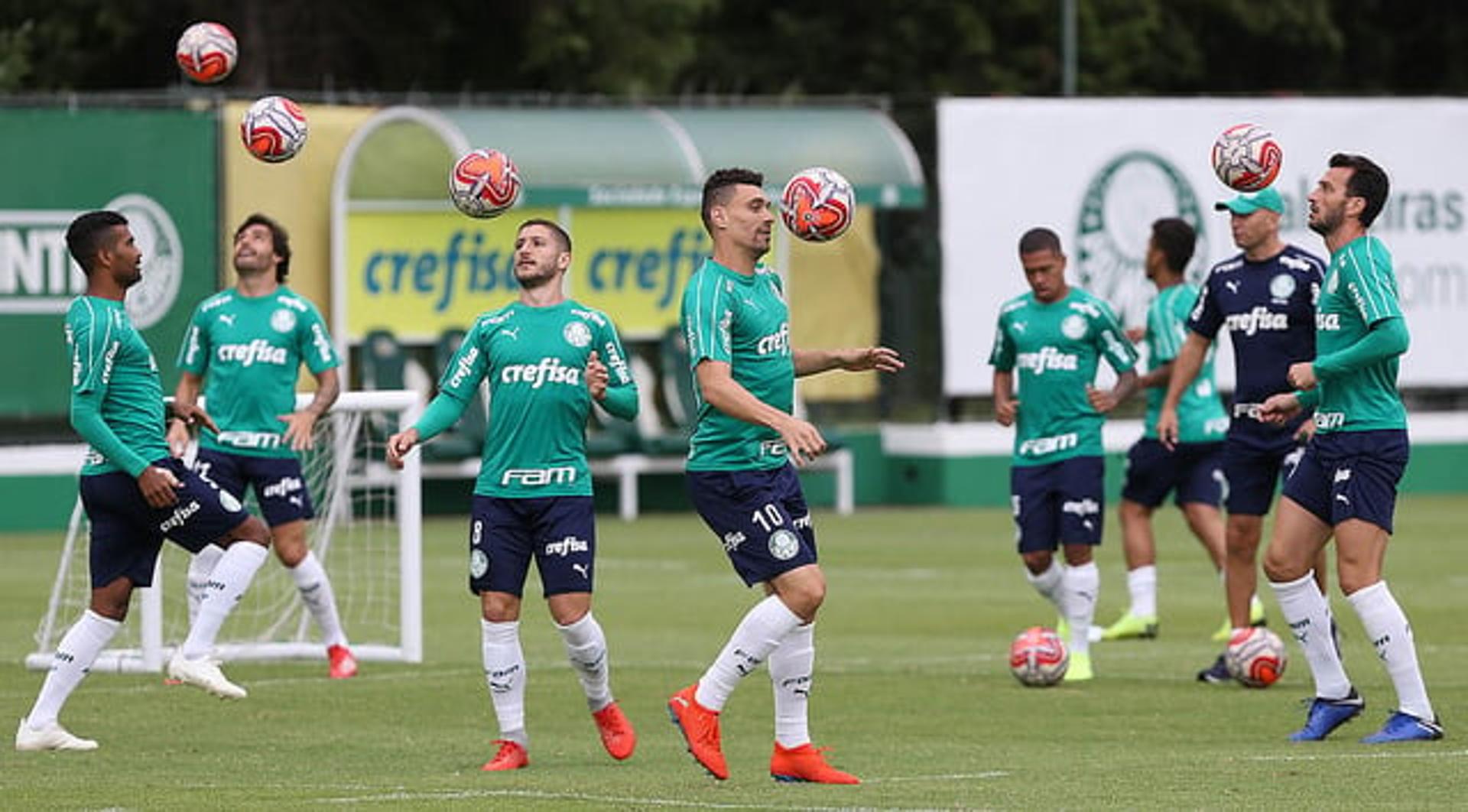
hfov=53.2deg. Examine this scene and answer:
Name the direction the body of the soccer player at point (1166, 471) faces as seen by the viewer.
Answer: to the viewer's left

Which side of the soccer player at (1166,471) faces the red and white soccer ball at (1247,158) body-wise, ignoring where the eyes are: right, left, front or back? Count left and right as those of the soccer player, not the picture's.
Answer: left

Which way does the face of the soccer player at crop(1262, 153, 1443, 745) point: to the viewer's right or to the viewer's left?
to the viewer's left

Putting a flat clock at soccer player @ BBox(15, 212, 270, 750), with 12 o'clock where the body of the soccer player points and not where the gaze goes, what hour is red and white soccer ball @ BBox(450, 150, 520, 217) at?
The red and white soccer ball is roughly at 1 o'clock from the soccer player.

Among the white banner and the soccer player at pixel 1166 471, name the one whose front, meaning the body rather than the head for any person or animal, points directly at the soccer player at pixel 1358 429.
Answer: the white banner

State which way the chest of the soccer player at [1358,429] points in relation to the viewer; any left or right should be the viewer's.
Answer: facing to the left of the viewer

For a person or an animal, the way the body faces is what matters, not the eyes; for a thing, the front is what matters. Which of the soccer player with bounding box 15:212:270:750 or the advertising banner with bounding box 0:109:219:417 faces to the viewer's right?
the soccer player

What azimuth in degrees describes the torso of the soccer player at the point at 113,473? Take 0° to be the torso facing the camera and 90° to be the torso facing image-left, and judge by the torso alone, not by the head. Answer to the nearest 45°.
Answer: approximately 270°

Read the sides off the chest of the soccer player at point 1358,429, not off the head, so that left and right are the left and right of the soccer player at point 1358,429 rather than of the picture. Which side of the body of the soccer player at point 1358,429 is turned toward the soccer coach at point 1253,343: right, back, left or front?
right

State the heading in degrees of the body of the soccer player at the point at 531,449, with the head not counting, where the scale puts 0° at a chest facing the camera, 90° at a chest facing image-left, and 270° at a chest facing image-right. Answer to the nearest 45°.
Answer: approximately 0°
